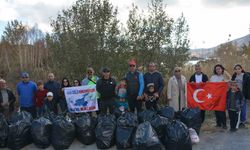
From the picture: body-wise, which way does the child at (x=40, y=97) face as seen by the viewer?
toward the camera

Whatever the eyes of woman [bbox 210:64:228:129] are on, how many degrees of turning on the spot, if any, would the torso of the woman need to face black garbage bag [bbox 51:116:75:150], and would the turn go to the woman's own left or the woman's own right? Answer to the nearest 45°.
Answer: approximately 45° to the woman's own right

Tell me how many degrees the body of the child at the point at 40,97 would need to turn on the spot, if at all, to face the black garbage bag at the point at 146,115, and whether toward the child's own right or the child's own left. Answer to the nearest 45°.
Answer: approximately 45° to the child's own left

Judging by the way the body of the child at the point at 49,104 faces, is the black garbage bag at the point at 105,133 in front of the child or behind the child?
in front

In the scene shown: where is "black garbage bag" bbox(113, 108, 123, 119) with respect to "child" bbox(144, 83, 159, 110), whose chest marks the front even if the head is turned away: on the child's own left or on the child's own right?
on the child's own right

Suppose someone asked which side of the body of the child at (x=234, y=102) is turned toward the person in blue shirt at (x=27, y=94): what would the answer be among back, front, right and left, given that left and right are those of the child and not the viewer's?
right

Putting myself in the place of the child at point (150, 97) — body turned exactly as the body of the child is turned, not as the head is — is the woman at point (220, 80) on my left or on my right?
on my left

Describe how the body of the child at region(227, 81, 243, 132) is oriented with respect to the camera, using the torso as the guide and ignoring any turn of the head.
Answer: toward the camera

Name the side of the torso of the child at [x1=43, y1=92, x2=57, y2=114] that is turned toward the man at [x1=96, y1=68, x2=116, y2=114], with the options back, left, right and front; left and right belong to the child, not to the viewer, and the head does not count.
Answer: left

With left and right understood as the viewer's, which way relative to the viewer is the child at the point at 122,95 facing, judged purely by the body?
facing the viewer

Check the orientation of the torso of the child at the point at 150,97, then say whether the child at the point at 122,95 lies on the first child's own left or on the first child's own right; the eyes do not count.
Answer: on the first child's own right

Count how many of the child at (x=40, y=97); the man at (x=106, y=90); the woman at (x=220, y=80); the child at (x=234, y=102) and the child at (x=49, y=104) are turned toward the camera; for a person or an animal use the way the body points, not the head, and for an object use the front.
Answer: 5
